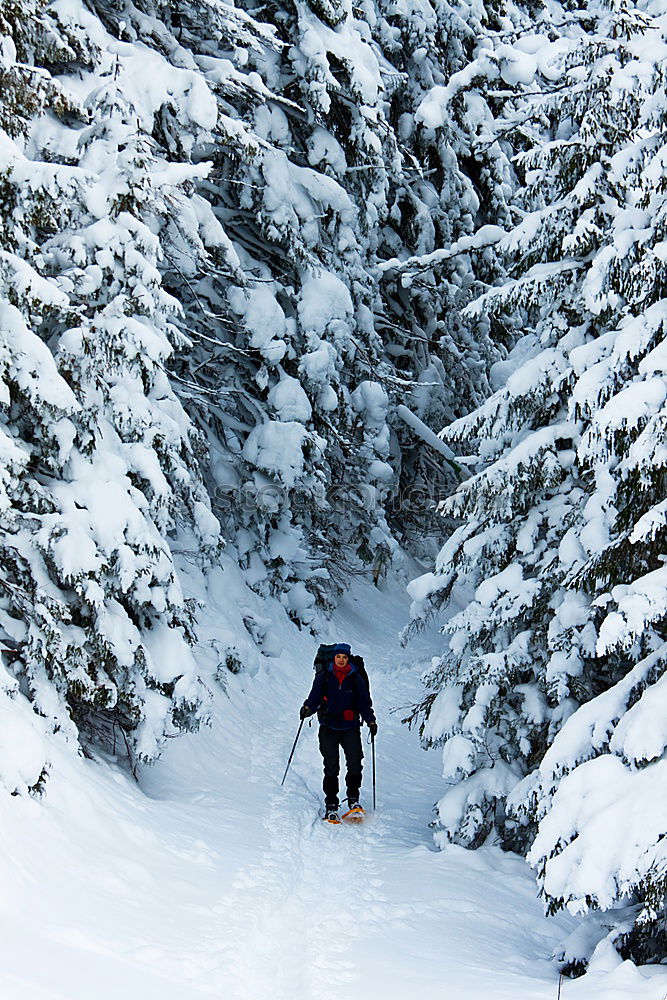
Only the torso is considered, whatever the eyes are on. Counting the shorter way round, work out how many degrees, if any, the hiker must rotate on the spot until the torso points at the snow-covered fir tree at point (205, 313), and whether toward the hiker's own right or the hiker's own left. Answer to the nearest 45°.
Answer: approximately 135° to the hiker's own right

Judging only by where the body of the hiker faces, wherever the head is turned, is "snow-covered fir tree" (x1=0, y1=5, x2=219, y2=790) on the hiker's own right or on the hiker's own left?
on the hiker's own right

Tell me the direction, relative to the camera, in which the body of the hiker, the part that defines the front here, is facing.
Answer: toward the camera
